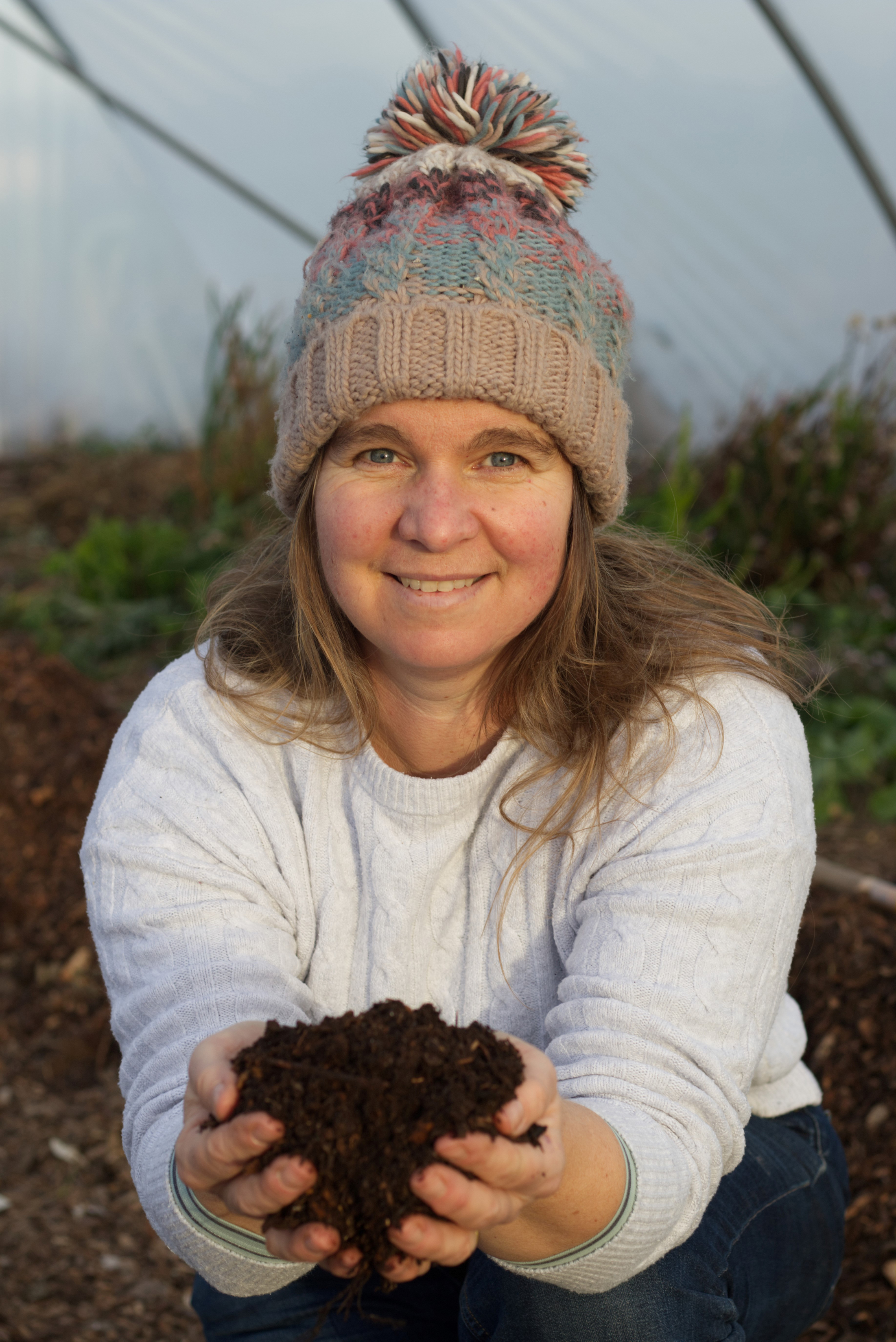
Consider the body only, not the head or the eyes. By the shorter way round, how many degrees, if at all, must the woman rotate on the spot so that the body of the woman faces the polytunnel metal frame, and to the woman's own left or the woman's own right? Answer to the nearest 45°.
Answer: approximately 180°

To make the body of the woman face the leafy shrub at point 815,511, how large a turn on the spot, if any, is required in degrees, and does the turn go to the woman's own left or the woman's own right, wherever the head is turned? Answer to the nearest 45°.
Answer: approximately 180°

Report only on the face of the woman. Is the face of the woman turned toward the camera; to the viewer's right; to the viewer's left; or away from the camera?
toward the camera

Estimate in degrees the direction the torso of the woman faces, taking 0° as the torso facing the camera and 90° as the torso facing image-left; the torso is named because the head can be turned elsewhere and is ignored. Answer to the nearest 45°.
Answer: approximately 0°
